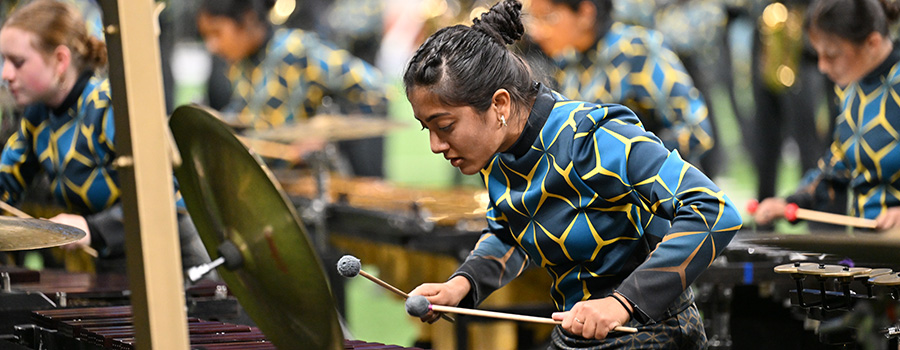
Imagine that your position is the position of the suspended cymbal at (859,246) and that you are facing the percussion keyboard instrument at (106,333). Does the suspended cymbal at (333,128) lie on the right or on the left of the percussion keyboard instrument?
right

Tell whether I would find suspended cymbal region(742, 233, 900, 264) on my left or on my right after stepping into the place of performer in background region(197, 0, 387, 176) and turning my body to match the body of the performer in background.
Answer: on my left

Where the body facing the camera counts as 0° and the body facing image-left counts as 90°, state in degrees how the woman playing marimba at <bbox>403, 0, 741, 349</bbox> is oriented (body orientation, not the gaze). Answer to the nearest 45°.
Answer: approximately 45°

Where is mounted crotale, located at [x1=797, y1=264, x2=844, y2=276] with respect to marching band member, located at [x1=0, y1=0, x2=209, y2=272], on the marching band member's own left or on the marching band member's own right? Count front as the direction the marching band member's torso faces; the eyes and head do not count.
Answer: on the marching band member's own left

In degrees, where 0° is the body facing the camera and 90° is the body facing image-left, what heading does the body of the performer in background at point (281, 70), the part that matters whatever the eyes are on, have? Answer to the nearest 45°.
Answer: approximately 45°

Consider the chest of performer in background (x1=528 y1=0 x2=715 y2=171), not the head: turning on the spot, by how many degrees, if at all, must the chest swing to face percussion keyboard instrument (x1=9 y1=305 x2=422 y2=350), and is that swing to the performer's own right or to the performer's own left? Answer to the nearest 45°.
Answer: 0° — they already face it

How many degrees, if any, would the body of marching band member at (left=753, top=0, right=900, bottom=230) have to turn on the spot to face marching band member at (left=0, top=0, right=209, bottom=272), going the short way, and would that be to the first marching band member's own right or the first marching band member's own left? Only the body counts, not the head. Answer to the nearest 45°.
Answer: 0° — they already face them

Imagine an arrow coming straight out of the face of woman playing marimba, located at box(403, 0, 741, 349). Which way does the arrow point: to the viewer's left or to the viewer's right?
to the viewer's left

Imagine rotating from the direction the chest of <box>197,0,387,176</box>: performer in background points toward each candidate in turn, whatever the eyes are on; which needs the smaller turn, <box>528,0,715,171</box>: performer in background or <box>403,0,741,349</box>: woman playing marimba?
the woman playing marimba

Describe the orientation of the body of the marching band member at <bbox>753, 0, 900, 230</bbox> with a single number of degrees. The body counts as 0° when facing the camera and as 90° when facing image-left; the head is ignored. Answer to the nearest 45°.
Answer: approximately 45°

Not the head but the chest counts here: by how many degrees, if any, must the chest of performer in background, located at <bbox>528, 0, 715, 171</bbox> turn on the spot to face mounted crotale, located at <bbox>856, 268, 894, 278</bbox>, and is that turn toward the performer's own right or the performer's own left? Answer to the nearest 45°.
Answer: approximately 45° to the performer's own left
